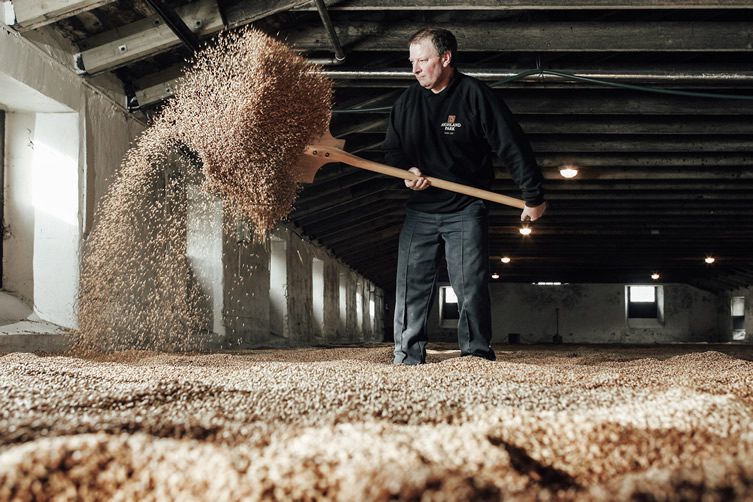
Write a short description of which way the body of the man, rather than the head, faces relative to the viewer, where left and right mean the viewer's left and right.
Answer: facing the viewer and to the left of the viewer

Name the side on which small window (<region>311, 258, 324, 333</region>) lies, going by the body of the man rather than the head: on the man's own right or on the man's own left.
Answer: on the man's own right

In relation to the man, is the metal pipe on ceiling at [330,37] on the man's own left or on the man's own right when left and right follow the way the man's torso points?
on the man's own right

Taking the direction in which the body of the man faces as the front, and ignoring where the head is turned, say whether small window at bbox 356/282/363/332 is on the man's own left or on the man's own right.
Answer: on the man's own right

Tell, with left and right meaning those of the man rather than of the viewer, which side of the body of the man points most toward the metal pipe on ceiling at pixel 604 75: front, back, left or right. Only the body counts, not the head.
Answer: back

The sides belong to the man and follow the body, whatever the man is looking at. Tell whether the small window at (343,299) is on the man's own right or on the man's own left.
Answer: on the man's own right

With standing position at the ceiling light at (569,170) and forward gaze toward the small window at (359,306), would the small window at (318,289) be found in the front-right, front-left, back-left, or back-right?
front-left

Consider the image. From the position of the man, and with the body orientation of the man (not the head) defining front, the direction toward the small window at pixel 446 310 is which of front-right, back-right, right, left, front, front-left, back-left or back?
back-right

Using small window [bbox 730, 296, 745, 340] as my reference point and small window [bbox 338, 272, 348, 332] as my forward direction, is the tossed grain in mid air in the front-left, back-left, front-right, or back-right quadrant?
front-left

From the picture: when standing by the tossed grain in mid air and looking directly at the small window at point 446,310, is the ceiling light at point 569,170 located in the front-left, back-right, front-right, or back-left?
front-right

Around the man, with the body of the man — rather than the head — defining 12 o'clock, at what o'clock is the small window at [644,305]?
The small window is roughly at 5 o'clock from the man.

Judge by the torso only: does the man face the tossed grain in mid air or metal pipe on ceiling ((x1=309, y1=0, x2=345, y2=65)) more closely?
the tossed grain in mid air

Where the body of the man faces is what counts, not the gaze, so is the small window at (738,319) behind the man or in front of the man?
behind
